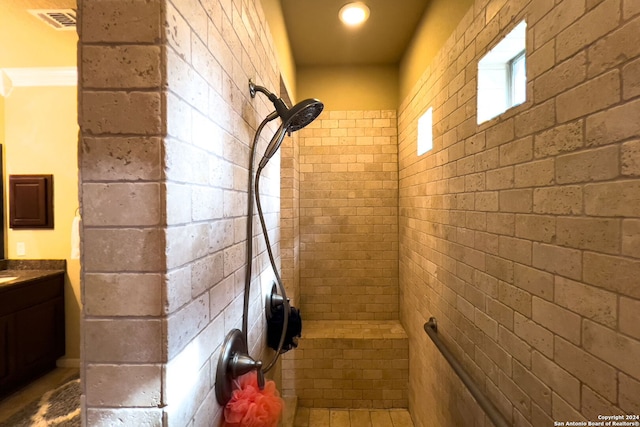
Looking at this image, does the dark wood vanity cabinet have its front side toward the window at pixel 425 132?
yes

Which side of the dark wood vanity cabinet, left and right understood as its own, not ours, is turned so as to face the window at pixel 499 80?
front

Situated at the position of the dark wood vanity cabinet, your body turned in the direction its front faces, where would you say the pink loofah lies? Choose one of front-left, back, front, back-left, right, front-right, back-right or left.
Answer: front-right

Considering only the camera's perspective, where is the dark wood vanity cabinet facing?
facing the viewer and to the right of the viewer

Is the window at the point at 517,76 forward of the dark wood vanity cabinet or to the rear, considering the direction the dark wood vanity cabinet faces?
forward

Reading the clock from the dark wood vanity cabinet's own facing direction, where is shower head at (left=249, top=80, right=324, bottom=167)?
The shower head is roughly at 1 o'clock from the dark wood vanity cabinet.

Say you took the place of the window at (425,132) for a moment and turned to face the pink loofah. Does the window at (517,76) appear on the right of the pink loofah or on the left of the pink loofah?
left

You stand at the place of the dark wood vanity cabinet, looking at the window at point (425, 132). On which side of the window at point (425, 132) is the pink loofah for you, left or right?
right
